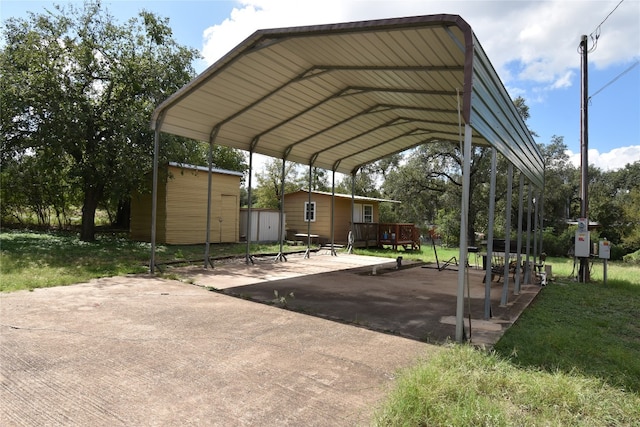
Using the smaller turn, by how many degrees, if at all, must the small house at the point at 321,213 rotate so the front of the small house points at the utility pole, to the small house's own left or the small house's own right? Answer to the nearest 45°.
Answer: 0° — it already faces it

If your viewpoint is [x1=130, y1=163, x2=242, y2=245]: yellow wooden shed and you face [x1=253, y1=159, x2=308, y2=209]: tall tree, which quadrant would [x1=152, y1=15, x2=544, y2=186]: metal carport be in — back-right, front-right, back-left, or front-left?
back-right

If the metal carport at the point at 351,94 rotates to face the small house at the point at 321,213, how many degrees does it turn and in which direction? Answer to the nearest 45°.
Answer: approximately 135° to its right

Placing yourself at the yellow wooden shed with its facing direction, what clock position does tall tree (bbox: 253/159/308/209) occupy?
The tall tree is roughly at 8 o'clock from the yellow wooden shed.

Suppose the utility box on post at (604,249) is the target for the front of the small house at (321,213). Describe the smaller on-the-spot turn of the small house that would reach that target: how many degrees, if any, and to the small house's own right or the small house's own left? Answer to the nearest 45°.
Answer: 0° — it already faces it

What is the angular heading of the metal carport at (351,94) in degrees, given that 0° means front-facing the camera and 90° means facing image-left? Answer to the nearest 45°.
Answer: approximately 45°

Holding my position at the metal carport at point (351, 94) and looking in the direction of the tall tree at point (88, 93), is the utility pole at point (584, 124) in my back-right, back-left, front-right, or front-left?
back-right

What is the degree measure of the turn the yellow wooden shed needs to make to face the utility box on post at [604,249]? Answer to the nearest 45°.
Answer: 0° — it already faces it
